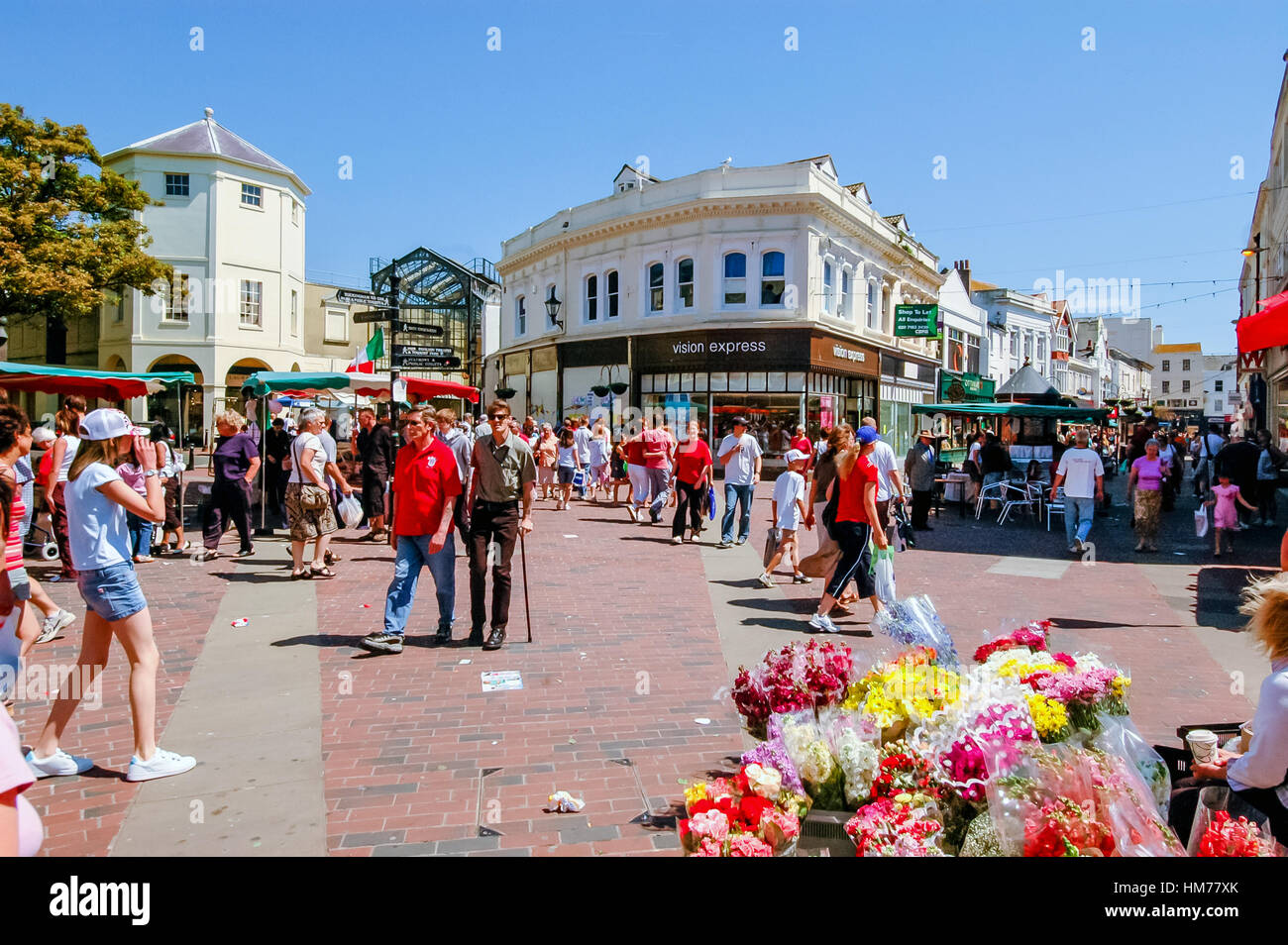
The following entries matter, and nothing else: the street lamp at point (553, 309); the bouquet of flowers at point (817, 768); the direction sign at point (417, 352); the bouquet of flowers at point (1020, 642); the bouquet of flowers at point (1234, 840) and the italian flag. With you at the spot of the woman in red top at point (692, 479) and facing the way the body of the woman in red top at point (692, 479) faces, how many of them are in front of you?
3

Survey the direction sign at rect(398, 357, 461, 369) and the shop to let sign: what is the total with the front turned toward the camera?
2

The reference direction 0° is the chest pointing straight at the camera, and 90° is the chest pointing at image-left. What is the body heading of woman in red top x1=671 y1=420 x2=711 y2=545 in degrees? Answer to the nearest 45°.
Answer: approximately 0°

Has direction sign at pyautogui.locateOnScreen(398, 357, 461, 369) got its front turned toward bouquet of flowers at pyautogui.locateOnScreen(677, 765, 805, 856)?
yes

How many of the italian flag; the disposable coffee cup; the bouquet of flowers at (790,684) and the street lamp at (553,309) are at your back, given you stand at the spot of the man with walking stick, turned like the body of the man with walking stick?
2

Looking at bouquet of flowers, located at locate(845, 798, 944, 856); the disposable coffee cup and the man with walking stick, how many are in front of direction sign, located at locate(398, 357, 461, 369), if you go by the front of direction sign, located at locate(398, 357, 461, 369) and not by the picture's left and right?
3

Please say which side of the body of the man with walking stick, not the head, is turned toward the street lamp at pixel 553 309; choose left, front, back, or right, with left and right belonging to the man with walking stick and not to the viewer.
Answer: back

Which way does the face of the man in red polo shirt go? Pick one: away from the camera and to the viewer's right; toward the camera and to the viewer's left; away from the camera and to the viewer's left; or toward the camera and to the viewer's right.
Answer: toward the camera and to the viewer's left

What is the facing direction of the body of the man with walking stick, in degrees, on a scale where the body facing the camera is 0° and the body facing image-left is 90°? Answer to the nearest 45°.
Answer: approximately 0°

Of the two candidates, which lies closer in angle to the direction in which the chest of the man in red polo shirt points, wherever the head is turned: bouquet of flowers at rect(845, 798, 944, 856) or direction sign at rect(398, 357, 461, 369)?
the bouquet of flowers
